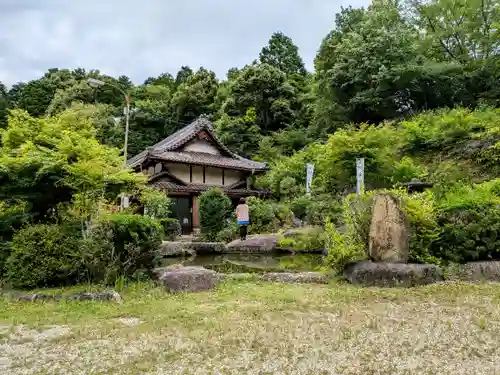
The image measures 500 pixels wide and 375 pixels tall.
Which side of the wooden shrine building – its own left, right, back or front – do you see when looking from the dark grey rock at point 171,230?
front

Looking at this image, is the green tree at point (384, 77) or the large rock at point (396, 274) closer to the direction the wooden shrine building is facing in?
the large rock

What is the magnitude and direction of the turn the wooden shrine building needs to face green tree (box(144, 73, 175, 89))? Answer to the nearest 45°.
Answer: approximately 180°

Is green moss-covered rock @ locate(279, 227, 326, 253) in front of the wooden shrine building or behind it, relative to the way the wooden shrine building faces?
in front

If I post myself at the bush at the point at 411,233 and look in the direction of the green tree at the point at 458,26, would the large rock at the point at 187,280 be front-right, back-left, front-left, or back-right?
back-left

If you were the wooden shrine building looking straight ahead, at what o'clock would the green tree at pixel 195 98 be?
The green tree is roughly at 6 o'clock from the wooden shrine building.

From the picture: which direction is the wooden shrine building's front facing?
toward the camera

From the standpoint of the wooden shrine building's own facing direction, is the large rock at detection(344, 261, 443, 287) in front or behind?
in front

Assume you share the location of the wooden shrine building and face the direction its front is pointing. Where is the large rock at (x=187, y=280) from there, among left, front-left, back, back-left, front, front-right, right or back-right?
front

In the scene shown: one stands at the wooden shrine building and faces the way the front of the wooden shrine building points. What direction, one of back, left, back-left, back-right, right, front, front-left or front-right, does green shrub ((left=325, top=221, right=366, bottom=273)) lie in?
front

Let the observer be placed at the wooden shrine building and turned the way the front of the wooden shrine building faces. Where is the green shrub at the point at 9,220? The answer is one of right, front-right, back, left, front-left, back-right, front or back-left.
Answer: front

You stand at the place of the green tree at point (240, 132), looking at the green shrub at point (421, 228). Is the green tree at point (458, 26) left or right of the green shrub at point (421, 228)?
left

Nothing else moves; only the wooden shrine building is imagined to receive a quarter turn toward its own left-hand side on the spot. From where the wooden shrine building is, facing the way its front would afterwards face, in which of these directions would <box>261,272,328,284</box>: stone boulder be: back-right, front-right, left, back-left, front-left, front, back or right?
right
